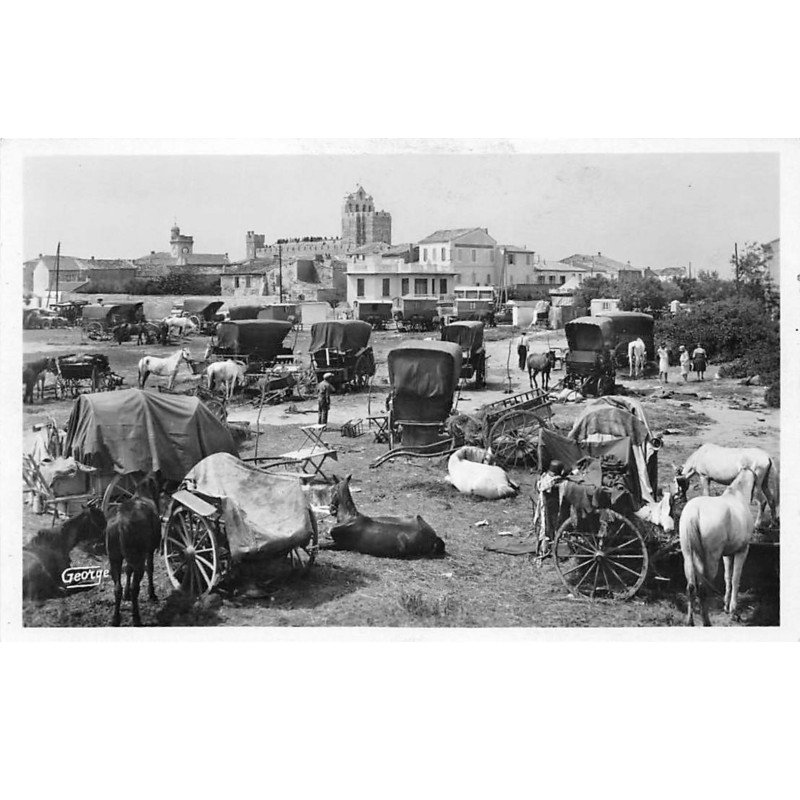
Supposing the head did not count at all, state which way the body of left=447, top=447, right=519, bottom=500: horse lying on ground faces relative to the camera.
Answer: to the viewer's left

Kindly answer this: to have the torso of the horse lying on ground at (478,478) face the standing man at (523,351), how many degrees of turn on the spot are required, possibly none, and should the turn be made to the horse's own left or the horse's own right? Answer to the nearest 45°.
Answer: approximately 90° to the horse's own right
